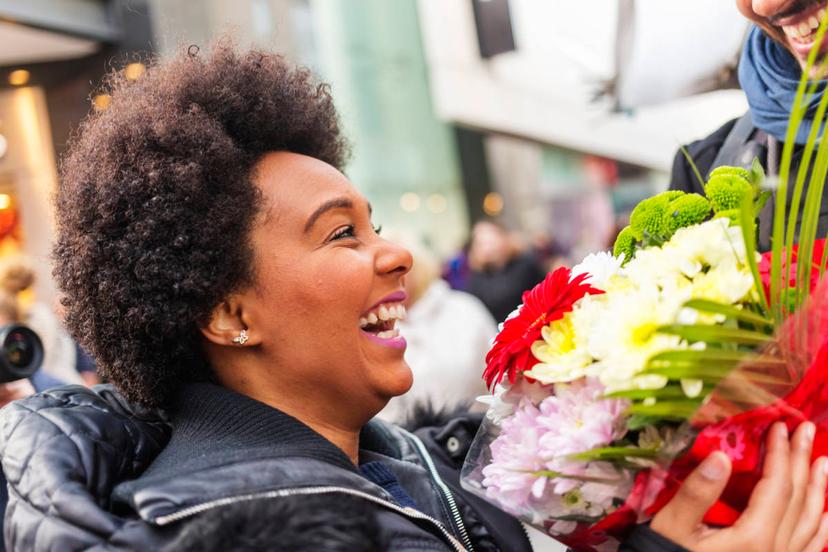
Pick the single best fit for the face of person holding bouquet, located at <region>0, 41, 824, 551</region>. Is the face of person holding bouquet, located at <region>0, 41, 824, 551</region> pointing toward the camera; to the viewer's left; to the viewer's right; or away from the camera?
to the viewer's right

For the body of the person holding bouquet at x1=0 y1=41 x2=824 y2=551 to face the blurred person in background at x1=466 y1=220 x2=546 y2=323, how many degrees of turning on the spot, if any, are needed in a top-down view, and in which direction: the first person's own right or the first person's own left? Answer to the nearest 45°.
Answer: approximately 90° to the first person's own left

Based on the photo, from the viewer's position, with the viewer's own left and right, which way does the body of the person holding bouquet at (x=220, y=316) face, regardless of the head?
facing to the right of the viewer

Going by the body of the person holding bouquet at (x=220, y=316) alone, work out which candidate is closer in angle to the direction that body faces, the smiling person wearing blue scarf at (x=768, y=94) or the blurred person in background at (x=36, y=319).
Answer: the smiling person wearing blue scarf

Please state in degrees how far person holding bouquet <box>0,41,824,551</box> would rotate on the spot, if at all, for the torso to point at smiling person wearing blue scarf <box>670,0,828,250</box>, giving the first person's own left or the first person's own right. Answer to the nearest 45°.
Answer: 0° — they already face them

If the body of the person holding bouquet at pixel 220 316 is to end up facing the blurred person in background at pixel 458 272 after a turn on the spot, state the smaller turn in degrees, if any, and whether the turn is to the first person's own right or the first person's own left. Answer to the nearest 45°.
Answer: approximately 90° to the first person's own left
